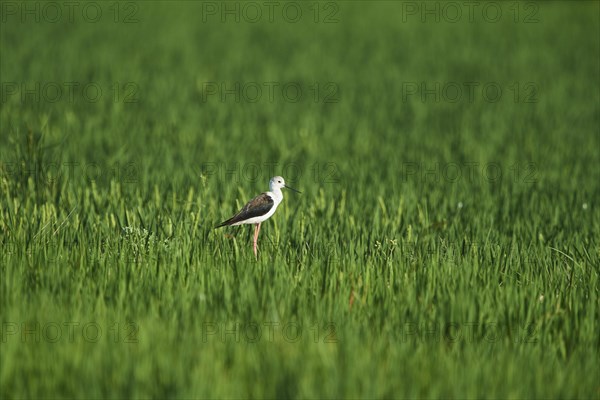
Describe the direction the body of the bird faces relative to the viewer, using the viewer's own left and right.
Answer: facing to the right of the viewer
